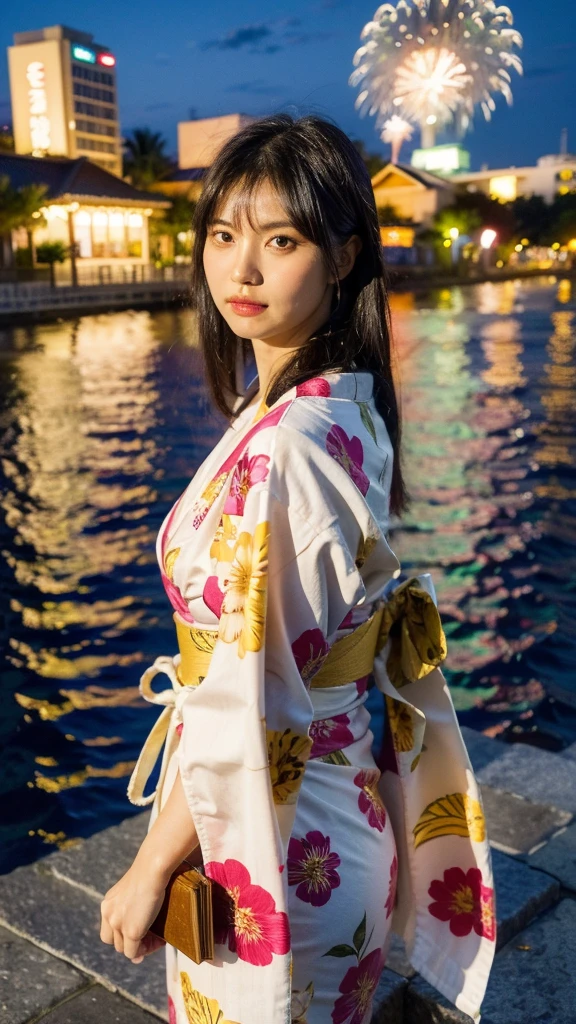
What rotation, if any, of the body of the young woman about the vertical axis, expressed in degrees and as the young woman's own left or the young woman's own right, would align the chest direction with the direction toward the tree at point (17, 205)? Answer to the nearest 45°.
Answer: approximately 90° to the young woman's own right

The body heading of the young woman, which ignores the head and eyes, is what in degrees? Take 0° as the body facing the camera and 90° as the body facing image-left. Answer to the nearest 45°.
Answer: approximately 90°

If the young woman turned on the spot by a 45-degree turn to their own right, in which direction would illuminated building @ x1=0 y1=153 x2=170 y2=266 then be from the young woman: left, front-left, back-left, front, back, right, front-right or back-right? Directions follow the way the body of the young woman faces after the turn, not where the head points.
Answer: front-right
